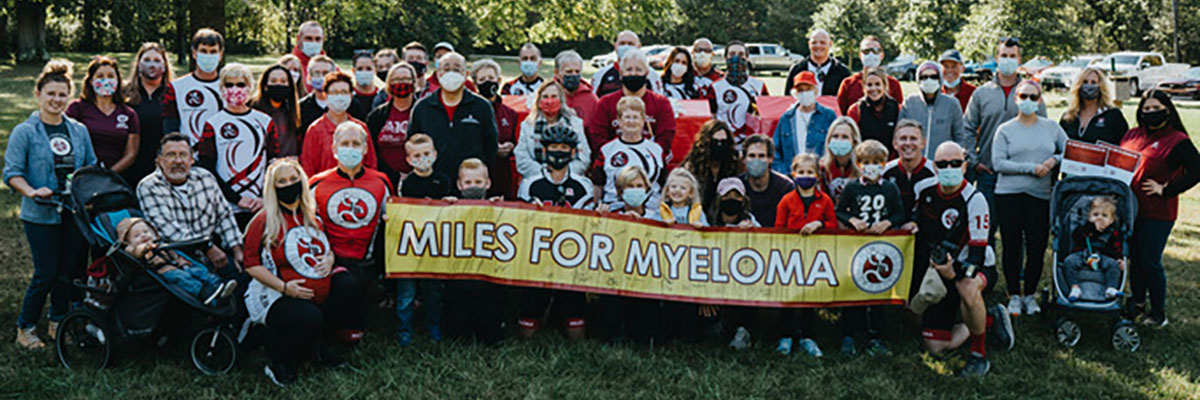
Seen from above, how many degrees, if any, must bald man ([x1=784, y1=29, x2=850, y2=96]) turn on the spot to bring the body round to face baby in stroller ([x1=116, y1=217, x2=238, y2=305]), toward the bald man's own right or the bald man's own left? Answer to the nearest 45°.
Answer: approximately 45° to the bald man's own right

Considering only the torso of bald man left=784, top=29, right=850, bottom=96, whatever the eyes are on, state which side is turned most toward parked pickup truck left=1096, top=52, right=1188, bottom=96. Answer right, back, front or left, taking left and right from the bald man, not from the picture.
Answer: back

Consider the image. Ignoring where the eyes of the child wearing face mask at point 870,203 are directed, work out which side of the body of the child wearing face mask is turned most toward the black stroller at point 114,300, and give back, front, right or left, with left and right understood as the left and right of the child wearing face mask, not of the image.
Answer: right

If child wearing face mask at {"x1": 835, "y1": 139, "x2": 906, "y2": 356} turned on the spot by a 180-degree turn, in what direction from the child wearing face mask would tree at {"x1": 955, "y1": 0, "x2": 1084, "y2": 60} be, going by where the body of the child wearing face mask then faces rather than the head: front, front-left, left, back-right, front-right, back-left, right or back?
front

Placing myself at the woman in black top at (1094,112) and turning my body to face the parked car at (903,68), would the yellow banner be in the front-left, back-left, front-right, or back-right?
back-left

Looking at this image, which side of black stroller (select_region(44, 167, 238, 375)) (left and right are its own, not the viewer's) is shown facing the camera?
right

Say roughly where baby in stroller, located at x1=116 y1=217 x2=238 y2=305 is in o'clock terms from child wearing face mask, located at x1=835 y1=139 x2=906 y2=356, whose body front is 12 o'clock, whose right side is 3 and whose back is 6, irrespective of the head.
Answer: The baby in stroller is roughly at 2 o'clock from the child wearing face mask.

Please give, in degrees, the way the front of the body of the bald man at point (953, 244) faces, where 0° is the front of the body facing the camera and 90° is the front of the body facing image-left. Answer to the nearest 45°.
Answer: approximately 0°
